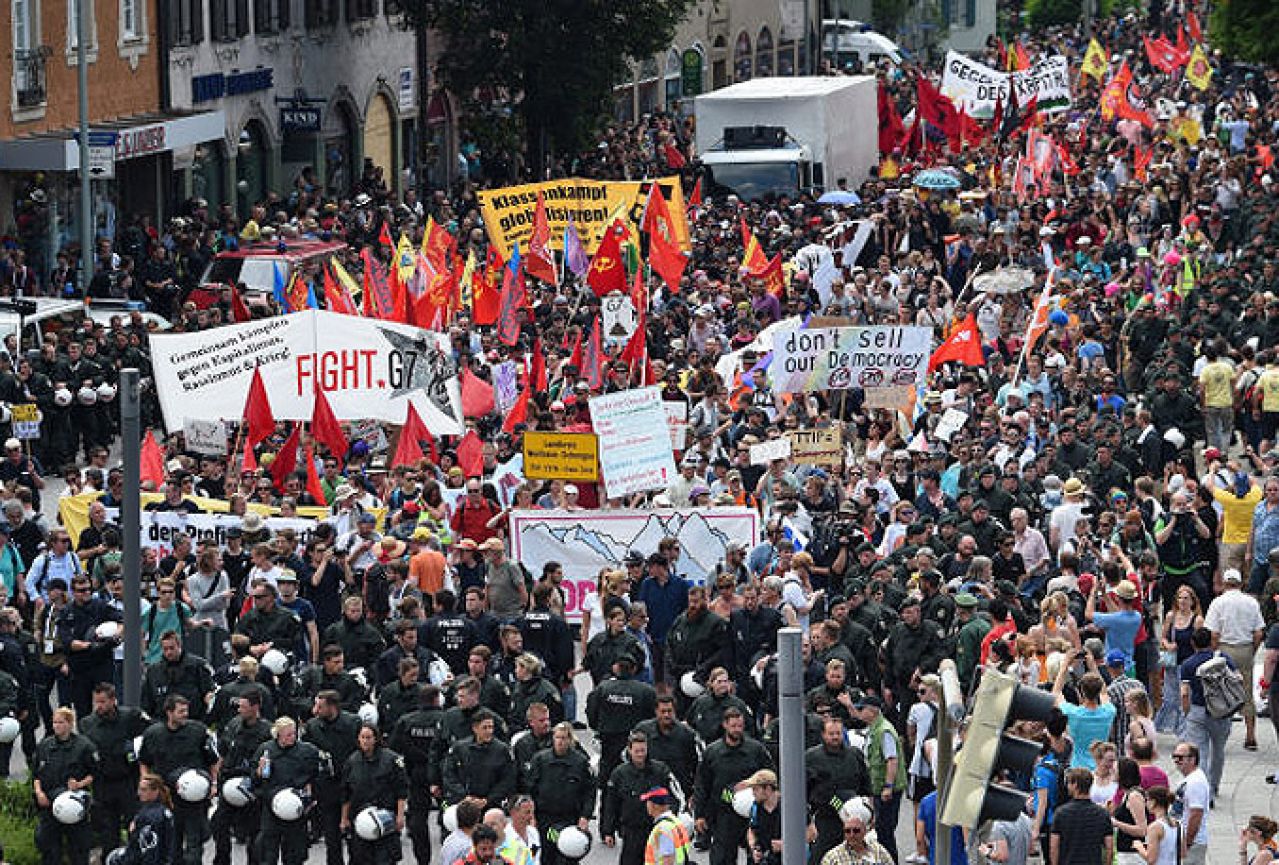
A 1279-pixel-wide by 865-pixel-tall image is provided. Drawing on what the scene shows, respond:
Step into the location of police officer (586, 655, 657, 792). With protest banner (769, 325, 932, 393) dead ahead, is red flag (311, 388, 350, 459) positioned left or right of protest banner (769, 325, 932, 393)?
left

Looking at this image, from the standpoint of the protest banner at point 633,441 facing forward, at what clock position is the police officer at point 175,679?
The police officer is roughly at 1 o'clock from the protest banner.

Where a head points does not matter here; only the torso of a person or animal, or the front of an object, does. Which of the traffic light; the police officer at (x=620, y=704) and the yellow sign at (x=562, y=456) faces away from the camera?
the police officer

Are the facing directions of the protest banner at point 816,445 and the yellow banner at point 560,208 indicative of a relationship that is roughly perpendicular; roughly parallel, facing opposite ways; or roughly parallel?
roughly parallel

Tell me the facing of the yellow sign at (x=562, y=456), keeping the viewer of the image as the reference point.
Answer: facing the viewer

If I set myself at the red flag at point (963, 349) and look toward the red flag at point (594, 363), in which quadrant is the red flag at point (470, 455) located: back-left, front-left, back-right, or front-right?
front-left

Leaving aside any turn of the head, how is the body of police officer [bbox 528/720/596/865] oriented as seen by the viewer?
toward the camera

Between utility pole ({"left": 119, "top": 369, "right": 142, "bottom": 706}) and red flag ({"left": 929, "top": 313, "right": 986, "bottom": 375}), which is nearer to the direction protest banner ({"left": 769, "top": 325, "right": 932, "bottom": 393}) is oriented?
the utility pole

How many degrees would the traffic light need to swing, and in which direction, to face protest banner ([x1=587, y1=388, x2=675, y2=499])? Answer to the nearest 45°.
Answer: approximately 90° to its left

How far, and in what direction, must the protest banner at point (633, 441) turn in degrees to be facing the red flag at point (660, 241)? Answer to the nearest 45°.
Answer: approximately 180°

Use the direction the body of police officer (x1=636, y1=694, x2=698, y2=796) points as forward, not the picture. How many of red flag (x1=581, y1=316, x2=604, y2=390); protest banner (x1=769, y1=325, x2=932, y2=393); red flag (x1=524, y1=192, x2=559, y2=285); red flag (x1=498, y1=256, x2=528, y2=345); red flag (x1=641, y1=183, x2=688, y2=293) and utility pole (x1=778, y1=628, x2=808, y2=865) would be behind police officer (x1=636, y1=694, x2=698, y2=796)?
5

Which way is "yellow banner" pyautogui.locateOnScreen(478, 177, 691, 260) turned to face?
toward the camera

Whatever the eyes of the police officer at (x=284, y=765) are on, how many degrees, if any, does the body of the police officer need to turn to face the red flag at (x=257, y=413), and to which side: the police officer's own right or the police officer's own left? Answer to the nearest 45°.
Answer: approximately 180°

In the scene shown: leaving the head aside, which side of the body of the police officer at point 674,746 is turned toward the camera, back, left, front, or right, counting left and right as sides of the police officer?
front

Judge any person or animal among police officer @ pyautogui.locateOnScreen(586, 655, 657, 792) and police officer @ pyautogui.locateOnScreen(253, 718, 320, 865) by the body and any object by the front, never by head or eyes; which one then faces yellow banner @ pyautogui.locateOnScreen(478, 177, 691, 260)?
police officer @ pyautogui.locateOnScreen(586, 655, 657, 792)

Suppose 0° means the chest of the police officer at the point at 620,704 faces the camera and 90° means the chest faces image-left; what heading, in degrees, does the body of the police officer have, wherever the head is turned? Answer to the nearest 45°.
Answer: approximately 180°
